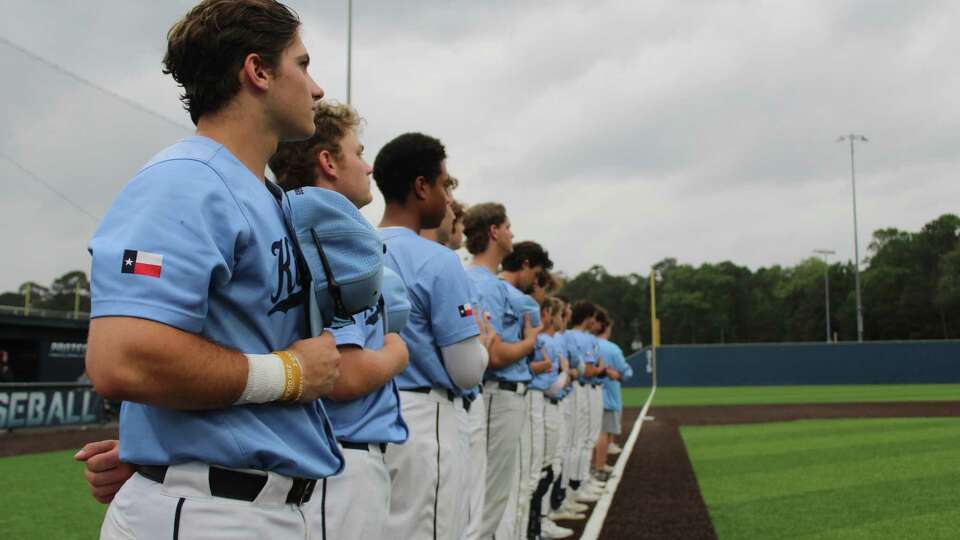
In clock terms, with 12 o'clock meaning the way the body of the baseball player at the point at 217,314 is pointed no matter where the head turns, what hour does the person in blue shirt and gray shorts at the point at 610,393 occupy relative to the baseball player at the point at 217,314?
the person in blue shirt and gray shorts at the point at 610,393 is roughly at 10 o'clock from the baseball player at the point at 217,314.

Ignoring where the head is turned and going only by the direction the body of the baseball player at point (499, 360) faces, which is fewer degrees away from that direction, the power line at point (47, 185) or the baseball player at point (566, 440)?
the baseball player

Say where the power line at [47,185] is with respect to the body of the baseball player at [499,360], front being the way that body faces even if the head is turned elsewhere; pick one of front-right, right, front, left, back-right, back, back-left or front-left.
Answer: back-left

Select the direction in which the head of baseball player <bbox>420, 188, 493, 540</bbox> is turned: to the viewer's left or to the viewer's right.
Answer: to the viewer's right

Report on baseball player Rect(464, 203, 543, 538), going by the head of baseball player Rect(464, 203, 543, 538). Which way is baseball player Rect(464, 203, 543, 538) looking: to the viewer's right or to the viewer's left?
to the viewer's right

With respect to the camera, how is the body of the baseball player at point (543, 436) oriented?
to the viewer's right

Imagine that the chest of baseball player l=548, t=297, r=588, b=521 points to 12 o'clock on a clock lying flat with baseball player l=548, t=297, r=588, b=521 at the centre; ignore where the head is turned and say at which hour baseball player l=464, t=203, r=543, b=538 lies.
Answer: baseball player l=464, t=203, r=543, b=538 is roughly at 3 o'clock from baseball player l=548, t=297, r=588, b=521.

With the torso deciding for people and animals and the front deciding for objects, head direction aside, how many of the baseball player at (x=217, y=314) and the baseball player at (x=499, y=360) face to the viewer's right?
2

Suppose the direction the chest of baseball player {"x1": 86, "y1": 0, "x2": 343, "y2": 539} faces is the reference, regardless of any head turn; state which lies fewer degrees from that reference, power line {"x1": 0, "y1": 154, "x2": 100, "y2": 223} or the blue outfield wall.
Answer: the blue outfield wall

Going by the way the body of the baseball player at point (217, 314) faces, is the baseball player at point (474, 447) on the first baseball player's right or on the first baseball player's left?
on the first baseball player's left

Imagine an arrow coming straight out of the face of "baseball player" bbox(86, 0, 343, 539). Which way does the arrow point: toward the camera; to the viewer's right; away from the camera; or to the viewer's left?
to the viewer's right

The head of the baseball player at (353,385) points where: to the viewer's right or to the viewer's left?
to the viewer's right

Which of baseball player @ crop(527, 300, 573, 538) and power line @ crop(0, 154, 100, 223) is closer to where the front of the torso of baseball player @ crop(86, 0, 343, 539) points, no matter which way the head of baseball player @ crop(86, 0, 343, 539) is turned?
the baseball player

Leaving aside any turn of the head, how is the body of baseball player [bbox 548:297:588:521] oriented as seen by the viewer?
to the viewer's right
